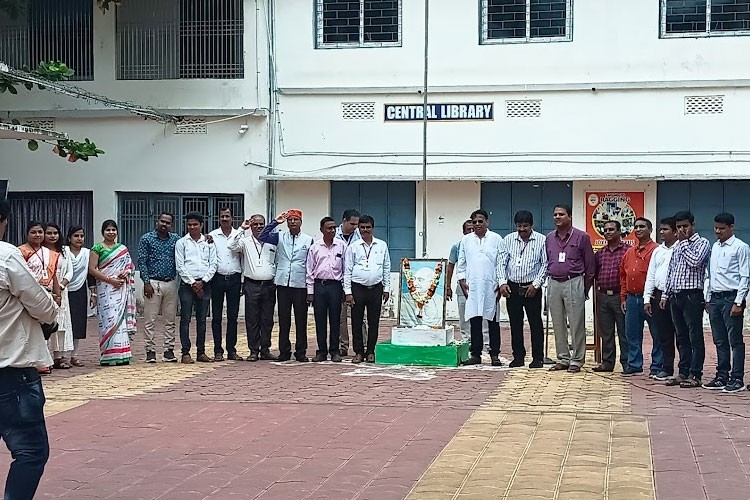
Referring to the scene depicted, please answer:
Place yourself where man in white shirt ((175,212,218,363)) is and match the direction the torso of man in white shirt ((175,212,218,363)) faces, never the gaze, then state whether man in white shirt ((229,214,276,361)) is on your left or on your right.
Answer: on your left

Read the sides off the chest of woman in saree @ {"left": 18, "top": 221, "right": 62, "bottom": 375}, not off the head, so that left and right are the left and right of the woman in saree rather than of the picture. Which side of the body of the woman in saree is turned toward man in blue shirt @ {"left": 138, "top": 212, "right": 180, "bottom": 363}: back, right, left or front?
left

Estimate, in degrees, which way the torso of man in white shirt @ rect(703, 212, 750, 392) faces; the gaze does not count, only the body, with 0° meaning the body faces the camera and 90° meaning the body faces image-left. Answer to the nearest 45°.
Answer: approximately 45°

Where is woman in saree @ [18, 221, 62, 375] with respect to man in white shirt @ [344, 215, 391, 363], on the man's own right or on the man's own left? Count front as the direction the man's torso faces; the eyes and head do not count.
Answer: on the man's own right

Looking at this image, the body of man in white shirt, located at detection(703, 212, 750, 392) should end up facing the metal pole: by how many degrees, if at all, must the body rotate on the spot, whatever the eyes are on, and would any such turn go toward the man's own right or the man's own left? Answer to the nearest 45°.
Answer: approximately 90° to the man's own right

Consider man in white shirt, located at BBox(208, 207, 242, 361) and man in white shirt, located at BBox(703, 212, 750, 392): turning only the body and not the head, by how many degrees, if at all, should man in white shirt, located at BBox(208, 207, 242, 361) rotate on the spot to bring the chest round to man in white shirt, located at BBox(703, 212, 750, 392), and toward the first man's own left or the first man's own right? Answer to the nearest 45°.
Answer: approximately 45° to the first man's own left

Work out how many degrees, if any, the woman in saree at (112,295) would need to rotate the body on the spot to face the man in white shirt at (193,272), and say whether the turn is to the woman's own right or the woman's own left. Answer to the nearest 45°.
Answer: approximately 45° to the woman's own left

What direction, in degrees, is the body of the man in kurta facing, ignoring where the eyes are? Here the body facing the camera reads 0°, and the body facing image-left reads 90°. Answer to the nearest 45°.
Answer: approximately 0°

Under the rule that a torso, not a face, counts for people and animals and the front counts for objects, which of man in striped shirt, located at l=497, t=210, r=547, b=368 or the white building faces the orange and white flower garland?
the white building
